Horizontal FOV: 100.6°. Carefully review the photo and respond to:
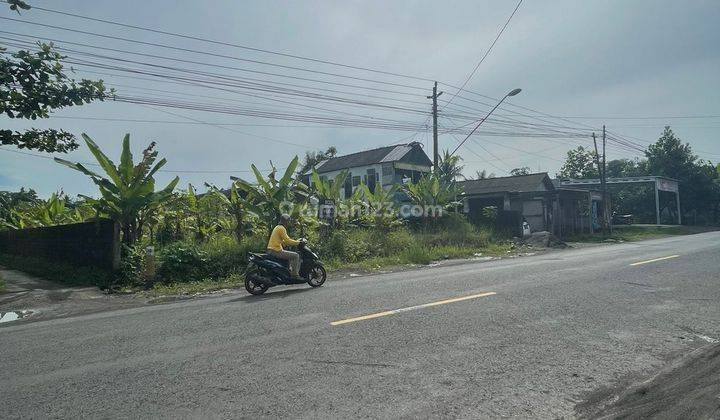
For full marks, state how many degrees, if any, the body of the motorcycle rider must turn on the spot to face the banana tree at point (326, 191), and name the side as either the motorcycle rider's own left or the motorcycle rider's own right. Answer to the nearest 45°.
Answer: approximately 90° to the motorcycle rider's own left

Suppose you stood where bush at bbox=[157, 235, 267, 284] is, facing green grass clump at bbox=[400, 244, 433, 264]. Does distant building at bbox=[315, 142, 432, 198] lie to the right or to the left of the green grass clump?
left

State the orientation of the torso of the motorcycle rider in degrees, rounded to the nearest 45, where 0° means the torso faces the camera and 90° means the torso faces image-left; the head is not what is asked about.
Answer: approximately 270°

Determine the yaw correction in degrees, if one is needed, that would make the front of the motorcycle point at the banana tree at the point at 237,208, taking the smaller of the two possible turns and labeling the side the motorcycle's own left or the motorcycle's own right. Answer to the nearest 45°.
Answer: approximately 90° to the motorcycle's own left

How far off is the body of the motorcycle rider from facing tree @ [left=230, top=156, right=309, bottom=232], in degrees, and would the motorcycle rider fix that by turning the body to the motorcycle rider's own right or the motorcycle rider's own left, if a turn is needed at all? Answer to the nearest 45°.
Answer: approximately 90° to the motorcycle rider's own left

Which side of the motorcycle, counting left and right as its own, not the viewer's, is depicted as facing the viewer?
right

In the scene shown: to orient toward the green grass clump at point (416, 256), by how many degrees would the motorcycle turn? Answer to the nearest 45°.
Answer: approximately 45° to its left

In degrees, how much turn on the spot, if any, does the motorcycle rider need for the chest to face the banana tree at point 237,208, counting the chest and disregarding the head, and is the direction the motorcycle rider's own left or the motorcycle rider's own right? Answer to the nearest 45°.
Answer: approximately 90° to the motorcycle rider's own left

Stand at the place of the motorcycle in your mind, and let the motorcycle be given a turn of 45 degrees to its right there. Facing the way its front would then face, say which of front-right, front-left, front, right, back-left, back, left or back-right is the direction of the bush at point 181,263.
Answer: back

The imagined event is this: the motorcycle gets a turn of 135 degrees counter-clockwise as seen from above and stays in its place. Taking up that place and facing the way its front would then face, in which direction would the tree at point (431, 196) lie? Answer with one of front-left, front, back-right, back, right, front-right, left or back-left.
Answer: right

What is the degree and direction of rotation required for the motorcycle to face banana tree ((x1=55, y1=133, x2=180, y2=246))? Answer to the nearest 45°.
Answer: approximately 135° to its left
